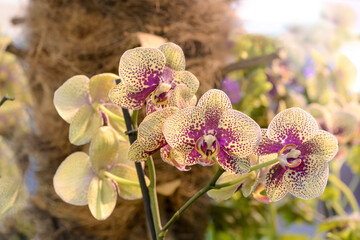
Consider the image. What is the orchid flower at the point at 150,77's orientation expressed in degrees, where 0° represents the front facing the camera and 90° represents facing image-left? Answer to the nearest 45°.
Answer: approximately 315°

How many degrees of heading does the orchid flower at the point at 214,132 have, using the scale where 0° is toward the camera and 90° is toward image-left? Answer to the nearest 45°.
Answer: approximately 0°

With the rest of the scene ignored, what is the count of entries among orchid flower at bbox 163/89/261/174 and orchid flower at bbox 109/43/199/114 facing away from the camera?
0
